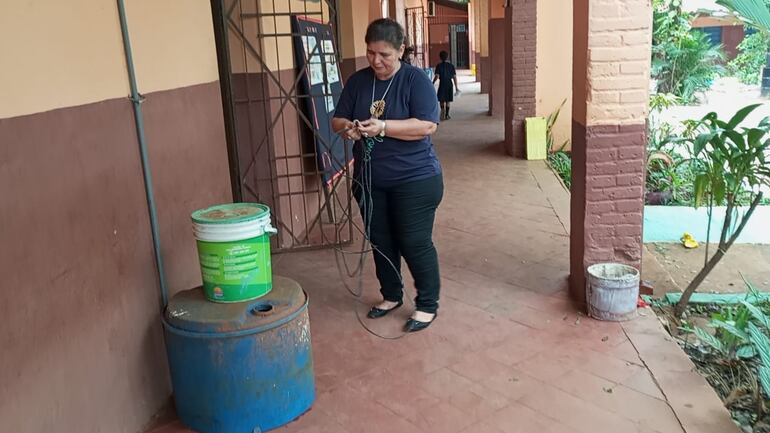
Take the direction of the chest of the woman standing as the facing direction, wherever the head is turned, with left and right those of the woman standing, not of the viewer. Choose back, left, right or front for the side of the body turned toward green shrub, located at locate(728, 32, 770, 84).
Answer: back

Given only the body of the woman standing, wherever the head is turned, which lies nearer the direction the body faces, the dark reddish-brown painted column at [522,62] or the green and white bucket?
the green and white bucket

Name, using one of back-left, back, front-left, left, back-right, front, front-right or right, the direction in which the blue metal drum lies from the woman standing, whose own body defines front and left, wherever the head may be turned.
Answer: front

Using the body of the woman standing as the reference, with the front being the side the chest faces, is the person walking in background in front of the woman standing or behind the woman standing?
behind

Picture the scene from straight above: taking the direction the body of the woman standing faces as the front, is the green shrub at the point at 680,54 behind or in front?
behind

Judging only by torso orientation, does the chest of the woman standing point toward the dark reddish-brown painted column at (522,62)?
no

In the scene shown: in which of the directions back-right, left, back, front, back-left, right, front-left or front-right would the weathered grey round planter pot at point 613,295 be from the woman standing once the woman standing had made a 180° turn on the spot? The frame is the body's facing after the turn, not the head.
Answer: front-right

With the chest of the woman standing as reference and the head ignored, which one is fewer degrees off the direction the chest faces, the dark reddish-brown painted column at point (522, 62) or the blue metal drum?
the blue metal drum

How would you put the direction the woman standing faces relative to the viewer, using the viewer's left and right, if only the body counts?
facing the viewer and to the left of the viewer

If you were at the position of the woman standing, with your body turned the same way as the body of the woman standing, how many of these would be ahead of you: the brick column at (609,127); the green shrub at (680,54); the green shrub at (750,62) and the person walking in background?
0

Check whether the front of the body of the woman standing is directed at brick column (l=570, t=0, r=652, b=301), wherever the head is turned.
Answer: no

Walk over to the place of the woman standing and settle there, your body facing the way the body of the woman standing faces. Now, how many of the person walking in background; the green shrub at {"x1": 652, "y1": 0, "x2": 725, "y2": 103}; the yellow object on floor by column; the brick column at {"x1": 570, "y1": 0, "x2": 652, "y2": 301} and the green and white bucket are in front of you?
1

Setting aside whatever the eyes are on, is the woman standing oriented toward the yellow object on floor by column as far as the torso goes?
no

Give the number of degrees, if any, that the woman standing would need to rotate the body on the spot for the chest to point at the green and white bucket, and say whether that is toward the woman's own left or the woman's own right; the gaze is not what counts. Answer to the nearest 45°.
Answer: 0° — they already face it
